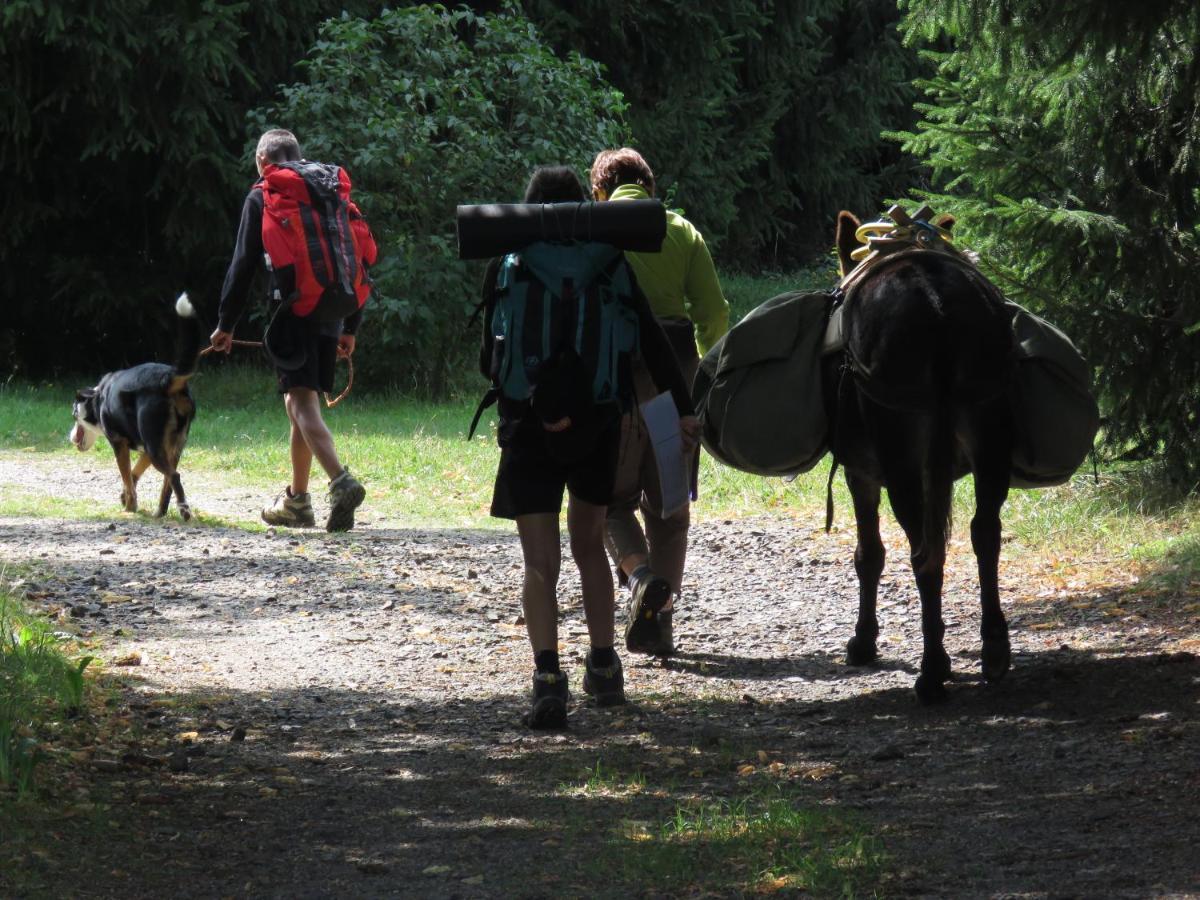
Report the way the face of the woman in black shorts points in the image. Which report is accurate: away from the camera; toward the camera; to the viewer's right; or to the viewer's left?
away from the camera

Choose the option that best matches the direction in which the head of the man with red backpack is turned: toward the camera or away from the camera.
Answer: away from the camera

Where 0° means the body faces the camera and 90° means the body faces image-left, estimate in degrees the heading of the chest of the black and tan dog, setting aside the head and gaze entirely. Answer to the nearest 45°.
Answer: approximately 135°

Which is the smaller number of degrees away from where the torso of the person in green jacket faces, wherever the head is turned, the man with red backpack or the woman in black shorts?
the man with red backpack

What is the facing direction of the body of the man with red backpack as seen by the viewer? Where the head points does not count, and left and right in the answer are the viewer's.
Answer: facing away from the viewer and to the left of the viewer

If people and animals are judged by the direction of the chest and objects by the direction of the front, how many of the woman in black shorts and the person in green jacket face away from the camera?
2

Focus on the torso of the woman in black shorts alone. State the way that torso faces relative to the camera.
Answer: away from the camera

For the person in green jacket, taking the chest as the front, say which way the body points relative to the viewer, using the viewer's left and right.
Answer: facing away from the viewer

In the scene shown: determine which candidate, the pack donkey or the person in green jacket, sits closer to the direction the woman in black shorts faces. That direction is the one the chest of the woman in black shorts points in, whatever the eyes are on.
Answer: the person in green jacket
